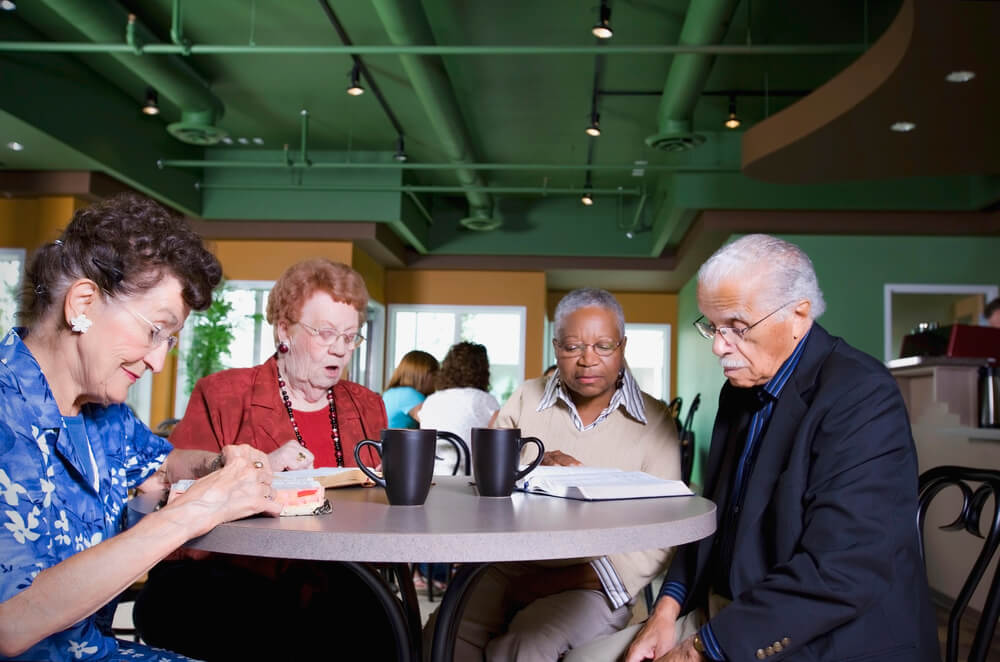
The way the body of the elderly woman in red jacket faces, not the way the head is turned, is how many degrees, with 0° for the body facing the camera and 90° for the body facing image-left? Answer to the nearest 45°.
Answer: approximately 315°

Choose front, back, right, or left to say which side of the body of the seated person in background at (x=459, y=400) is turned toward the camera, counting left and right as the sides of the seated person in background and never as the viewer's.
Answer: back

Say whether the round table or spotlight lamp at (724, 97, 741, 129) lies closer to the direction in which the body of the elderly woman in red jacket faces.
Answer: the round table

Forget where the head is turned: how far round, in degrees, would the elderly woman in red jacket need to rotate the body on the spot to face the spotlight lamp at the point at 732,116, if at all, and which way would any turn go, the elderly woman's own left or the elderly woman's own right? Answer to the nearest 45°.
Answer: approximately 90° to the elderly woman's own left

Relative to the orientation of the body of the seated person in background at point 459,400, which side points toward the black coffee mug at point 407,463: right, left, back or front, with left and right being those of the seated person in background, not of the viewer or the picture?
back

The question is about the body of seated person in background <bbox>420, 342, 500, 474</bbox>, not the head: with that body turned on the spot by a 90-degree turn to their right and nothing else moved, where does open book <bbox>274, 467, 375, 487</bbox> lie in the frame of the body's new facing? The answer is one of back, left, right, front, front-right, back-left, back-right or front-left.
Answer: right

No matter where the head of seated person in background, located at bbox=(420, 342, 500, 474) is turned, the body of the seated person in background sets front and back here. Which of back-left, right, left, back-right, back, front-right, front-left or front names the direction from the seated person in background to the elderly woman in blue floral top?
back

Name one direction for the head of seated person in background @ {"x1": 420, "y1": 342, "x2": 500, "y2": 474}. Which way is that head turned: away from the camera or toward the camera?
away from the camera

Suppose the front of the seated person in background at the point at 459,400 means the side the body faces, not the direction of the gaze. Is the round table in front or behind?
behind

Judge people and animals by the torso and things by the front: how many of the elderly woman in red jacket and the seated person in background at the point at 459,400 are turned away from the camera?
1

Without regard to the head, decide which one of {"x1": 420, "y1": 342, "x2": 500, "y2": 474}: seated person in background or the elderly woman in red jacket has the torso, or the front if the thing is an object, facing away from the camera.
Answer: the seated person in background

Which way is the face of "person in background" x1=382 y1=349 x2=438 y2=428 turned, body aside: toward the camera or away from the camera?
away from the camera
